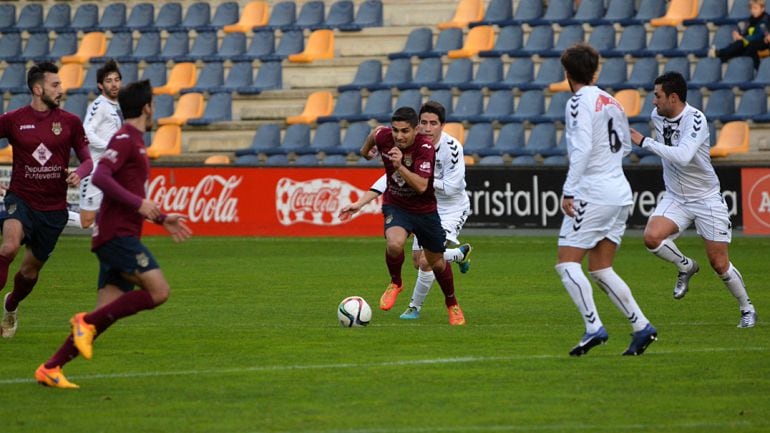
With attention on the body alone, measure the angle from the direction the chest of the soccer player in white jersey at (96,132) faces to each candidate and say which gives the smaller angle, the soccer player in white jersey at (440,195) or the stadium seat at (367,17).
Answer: the soccer player in white jersey

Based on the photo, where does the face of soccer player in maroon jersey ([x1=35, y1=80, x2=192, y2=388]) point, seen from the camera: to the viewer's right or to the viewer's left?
to the viewer's right

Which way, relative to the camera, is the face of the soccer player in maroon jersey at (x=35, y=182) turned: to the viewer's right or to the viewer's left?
to the viewer's right

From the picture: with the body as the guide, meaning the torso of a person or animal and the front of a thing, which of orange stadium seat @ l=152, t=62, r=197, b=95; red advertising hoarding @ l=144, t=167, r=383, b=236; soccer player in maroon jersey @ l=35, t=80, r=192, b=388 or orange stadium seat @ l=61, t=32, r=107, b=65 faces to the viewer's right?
the soccer player in maroon jersey

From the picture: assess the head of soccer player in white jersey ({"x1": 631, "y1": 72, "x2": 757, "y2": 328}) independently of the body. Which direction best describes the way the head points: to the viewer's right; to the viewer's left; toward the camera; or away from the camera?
to the viewer's left

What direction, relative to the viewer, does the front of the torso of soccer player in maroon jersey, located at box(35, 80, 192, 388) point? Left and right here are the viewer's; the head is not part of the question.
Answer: facing to the right of the viewer

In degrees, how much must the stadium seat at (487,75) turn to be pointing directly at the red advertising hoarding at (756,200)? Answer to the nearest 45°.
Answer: approximately 90° to its left

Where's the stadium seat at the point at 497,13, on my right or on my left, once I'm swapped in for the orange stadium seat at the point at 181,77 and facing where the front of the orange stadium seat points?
on my left

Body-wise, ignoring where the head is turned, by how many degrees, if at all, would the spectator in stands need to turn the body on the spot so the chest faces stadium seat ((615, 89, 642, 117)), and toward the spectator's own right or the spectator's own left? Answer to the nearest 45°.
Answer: approximately 45° to the spectator's own right

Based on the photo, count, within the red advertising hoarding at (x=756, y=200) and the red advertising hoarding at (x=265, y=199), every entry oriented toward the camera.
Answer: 2
